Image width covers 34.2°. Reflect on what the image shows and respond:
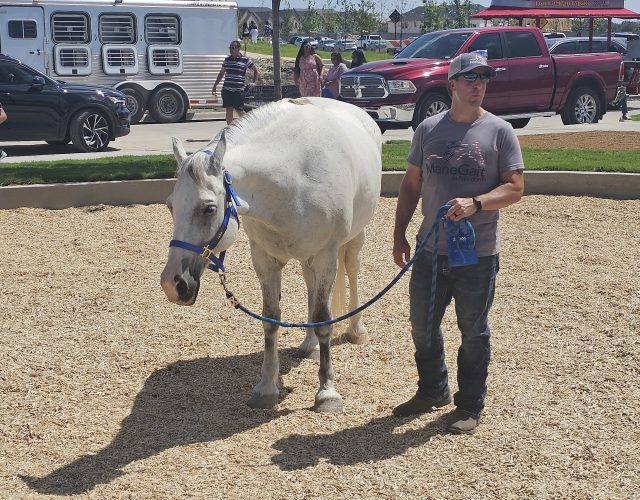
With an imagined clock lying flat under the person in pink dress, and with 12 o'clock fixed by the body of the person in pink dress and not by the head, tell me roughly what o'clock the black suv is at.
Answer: The black suv is roughly at 2 o'clock from the person in pink dress.

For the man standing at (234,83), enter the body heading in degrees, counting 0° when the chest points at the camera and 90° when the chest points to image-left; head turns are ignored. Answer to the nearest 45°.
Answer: approximately 0°

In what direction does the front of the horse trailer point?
to the viewer's left

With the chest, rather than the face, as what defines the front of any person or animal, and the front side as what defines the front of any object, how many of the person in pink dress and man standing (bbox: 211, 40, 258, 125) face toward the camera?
2

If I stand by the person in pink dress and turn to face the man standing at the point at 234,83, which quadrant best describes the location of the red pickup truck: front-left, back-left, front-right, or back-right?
back-left

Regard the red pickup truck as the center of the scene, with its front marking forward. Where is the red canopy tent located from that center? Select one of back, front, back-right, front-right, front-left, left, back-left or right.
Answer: back-right

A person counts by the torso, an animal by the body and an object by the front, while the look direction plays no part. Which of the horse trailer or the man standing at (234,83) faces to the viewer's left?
the horse trailer

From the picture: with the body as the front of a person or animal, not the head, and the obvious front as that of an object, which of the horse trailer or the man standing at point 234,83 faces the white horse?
the man standing

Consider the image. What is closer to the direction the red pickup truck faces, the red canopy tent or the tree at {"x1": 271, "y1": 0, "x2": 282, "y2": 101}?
the tree

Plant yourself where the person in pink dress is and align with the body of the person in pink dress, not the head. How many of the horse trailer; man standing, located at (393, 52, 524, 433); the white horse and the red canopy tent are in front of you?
2

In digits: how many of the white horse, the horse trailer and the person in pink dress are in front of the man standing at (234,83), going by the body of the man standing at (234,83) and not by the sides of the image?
1
